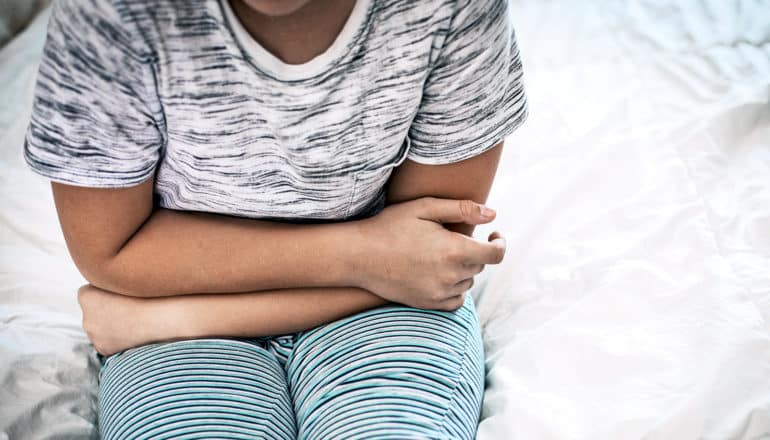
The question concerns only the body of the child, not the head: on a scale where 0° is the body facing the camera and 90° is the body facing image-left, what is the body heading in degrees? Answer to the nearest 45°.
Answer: approximately 0°
